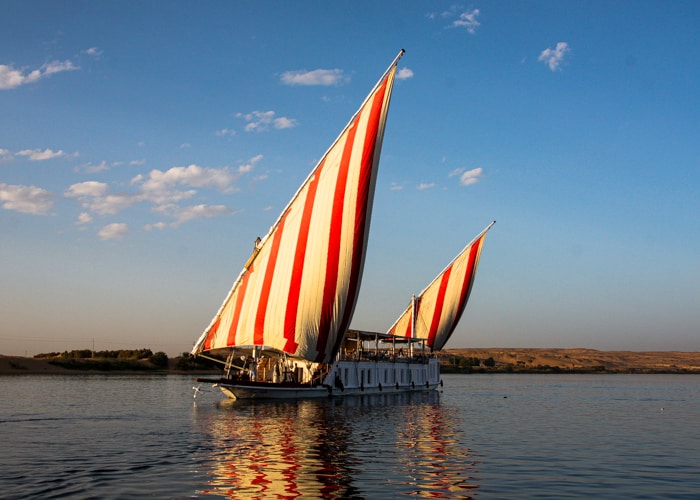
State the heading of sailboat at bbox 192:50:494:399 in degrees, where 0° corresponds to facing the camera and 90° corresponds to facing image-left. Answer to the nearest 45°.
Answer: approximately 45°
